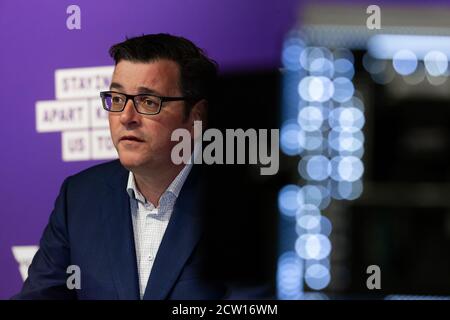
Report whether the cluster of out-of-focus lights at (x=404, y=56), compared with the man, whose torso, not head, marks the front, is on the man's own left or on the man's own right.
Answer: on the man's own left

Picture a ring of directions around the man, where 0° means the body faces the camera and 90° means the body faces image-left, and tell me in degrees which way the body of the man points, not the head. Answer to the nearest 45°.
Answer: approximately 45°
